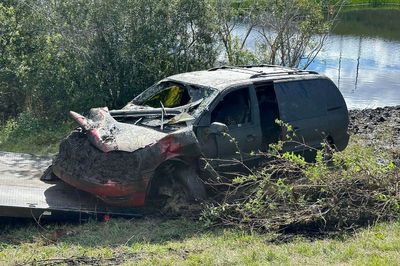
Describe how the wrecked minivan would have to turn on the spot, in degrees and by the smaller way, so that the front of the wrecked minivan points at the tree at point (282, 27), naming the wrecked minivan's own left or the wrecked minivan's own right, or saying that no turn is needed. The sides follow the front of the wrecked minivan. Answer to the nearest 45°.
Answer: approximately 135° to the wrecked minivan's own right

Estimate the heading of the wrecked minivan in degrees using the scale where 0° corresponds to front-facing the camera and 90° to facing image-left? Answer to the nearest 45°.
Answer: approximately 45°
